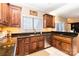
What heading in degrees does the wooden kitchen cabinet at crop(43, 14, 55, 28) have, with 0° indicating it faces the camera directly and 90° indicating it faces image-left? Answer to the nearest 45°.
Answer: approximately 315°

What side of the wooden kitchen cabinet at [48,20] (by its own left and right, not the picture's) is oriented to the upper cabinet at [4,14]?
right

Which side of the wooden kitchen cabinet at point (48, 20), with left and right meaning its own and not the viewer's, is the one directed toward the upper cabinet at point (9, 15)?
right

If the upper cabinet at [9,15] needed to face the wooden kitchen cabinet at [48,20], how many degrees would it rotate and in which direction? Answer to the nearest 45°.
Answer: approximately 90° to its left

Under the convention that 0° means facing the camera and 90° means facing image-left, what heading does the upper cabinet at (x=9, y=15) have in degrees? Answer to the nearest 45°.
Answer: approximately 315°
